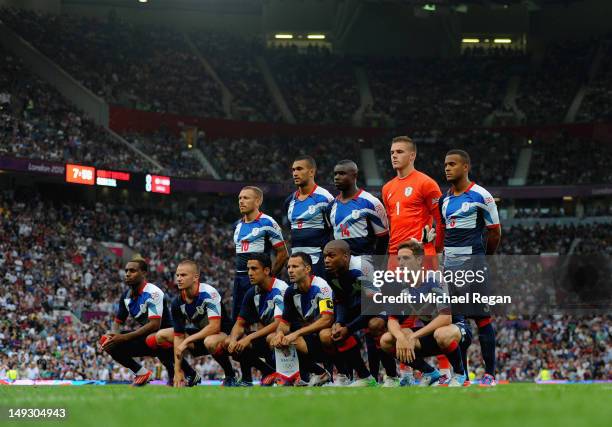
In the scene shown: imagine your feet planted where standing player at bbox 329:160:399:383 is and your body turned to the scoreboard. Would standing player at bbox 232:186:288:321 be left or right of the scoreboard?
left

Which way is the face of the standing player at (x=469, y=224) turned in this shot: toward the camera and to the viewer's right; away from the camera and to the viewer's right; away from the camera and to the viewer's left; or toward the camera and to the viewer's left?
toward the camera and to the viewer's left

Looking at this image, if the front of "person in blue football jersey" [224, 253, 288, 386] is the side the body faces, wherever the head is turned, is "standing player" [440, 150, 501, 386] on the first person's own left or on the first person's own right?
on the first person's own left

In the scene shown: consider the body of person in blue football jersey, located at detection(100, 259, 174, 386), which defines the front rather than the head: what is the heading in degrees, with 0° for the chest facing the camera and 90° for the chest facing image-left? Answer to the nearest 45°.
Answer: approximately 45°

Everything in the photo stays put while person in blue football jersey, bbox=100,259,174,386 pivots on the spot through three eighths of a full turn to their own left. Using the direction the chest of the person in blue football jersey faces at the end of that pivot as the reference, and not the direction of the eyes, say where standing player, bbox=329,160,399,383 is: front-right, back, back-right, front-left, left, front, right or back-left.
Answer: front-right

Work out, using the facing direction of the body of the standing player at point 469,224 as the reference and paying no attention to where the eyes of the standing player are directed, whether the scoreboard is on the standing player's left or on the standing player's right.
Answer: on the standing player's right

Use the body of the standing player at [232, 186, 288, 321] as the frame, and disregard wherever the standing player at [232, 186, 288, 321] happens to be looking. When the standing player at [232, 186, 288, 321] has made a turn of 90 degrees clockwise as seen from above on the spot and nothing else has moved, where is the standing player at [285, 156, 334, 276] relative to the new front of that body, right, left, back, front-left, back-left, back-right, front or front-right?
back

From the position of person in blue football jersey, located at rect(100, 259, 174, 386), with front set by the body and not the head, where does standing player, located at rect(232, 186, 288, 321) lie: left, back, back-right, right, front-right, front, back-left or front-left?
back-left

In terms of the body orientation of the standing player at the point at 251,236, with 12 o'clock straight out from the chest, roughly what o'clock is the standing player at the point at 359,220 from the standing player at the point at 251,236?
the standing player at the point at 359,220 is roughly at 9 o'clock from the standing player at the point at 251,236.

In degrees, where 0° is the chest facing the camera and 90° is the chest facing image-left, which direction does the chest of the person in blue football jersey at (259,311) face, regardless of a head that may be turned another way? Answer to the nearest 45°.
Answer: approximately 45°

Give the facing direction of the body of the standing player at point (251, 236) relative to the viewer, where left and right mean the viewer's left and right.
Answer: facing the viewer and to the left of the viewer

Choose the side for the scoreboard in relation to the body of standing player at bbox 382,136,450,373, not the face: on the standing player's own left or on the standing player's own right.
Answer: on the standing player's own right
